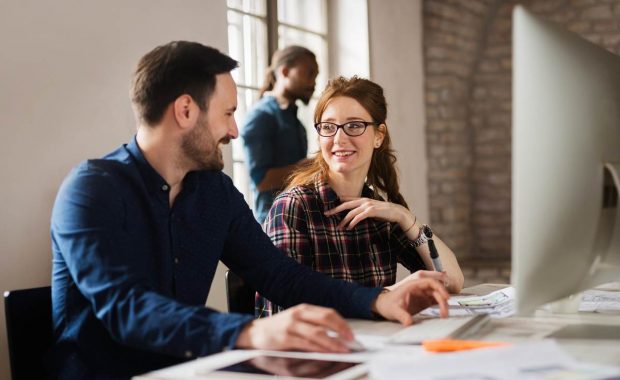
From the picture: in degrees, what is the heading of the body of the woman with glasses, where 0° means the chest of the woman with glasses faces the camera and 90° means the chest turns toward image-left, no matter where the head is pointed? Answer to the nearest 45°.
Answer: approximately 315°

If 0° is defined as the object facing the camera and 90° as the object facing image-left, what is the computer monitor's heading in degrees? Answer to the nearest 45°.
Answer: approximately 135°

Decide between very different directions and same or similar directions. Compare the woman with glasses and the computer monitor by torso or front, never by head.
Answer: very different directions
